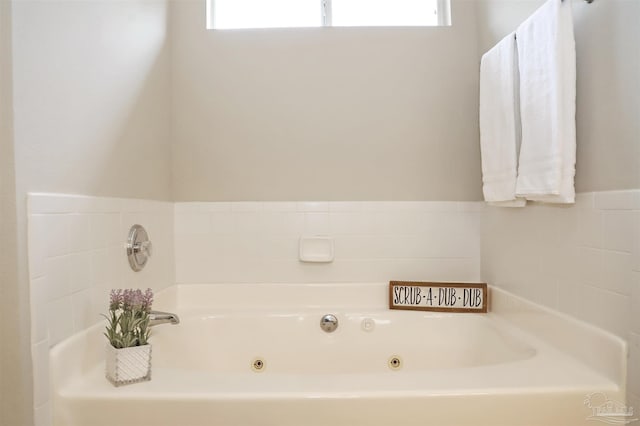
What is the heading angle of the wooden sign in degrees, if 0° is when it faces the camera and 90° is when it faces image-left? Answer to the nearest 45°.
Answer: approximately 0°

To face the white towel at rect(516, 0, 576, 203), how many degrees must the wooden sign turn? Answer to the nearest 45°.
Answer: approximately 45° to its left
